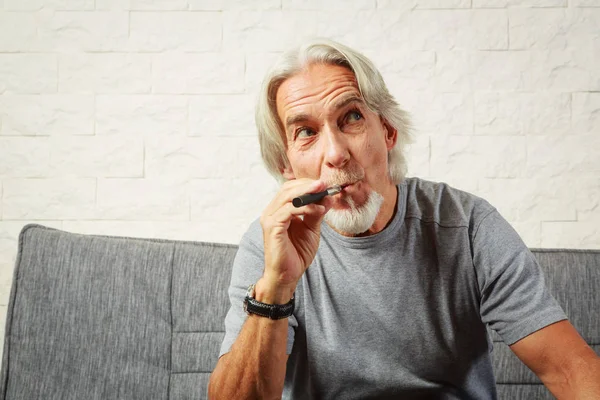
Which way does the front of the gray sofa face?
toward the camera

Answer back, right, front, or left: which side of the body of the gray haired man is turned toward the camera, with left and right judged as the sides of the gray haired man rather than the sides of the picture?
front
